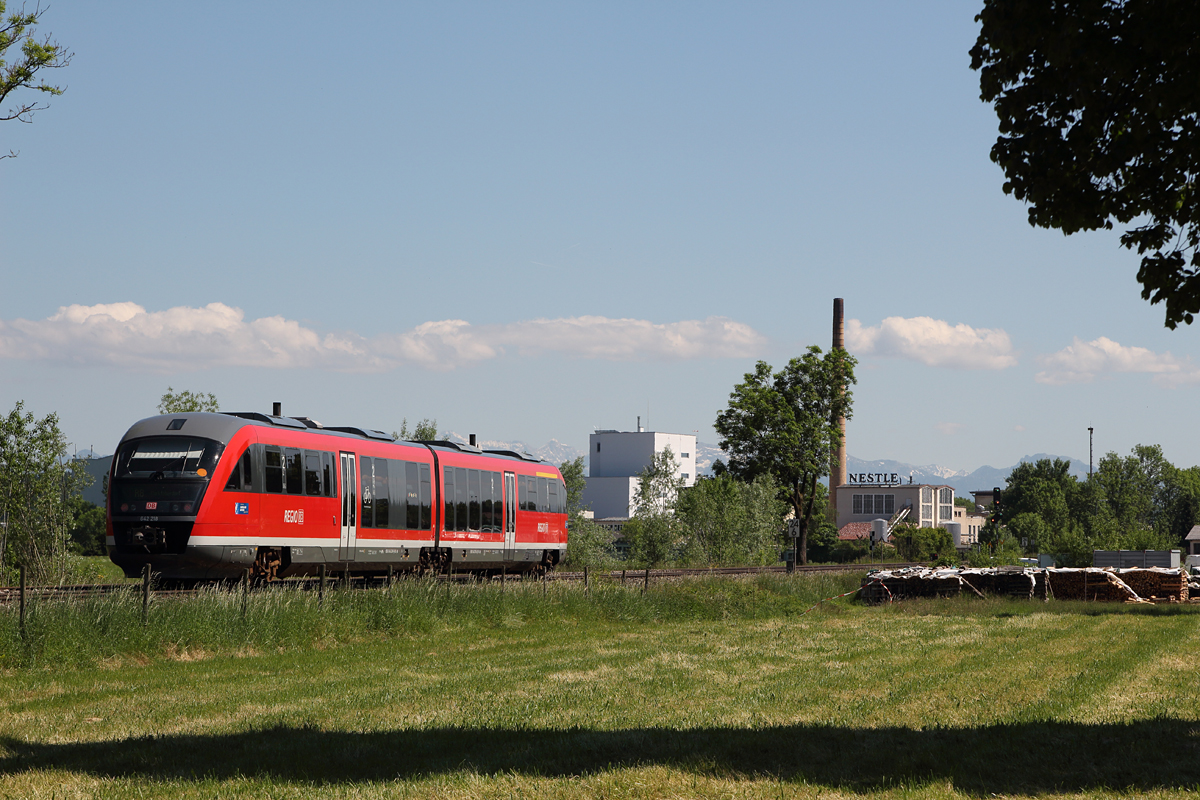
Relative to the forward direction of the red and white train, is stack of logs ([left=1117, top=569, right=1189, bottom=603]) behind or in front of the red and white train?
behind

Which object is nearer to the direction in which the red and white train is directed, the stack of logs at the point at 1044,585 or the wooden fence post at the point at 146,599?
the wooden fence post

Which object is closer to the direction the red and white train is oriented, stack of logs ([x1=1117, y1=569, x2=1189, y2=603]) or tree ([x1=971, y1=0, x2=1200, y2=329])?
the tree

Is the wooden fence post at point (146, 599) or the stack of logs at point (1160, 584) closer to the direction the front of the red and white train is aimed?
the wooden fence post

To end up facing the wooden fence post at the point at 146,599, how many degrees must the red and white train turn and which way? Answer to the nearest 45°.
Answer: approximately 45° to its left

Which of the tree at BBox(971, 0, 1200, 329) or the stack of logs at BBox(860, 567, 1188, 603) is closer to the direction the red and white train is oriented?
the tree

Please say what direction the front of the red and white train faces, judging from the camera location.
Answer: facing the viewer and to the left of the viewer

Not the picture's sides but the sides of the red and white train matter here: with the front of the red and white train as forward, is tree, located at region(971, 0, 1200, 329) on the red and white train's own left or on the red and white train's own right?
on the red and white train's own left
